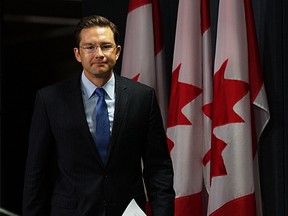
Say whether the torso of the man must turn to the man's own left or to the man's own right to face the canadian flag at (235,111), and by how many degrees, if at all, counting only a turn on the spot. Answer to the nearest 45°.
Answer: approximately 135° to the man's own left

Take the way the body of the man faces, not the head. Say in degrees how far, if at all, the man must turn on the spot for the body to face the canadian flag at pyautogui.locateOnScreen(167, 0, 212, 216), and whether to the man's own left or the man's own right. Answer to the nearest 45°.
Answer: approximately 135° to the man's own left

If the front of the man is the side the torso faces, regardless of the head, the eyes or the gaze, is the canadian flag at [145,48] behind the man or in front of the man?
behind
